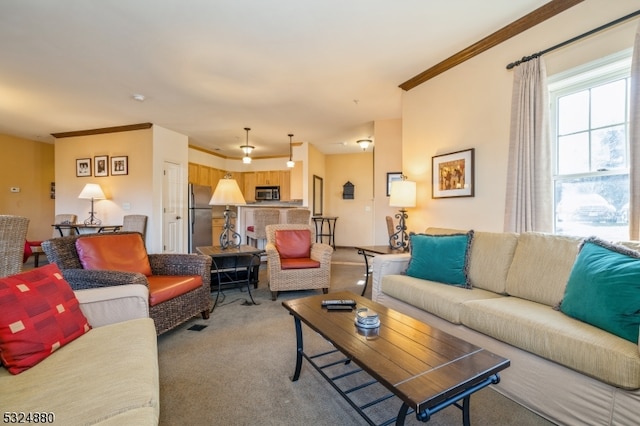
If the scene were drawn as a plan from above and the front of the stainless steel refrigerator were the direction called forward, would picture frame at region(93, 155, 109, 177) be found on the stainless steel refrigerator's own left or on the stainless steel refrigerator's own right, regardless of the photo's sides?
on the stainless steel refrigerator's own right

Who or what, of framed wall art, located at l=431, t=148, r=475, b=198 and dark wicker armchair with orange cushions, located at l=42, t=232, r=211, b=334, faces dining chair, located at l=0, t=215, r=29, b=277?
the framed wall art

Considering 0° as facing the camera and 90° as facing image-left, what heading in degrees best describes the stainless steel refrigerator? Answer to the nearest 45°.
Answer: approximately 315°

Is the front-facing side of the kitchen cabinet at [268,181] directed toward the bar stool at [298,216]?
yes

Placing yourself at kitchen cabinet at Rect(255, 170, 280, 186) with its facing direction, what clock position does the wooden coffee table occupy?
The wooden coffee table is roughly at 12 o'clock from the kitchen cabinet.

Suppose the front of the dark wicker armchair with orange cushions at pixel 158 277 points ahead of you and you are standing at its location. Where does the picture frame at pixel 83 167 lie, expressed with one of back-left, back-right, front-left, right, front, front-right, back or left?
back-left

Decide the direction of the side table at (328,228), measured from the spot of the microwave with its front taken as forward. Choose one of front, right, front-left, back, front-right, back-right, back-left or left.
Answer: left

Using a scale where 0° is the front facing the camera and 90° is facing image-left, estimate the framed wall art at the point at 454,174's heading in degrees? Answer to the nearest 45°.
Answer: approximately 45°

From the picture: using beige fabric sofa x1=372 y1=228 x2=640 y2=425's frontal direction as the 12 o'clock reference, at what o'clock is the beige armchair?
The beige armchair is roughly at 2 o'clock from the beige fabric sofa.

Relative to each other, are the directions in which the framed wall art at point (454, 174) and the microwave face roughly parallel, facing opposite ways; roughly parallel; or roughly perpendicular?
roughly perpendicular

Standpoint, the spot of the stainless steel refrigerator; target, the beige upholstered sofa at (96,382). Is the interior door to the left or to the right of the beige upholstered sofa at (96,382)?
right

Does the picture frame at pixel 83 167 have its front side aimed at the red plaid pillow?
yes
